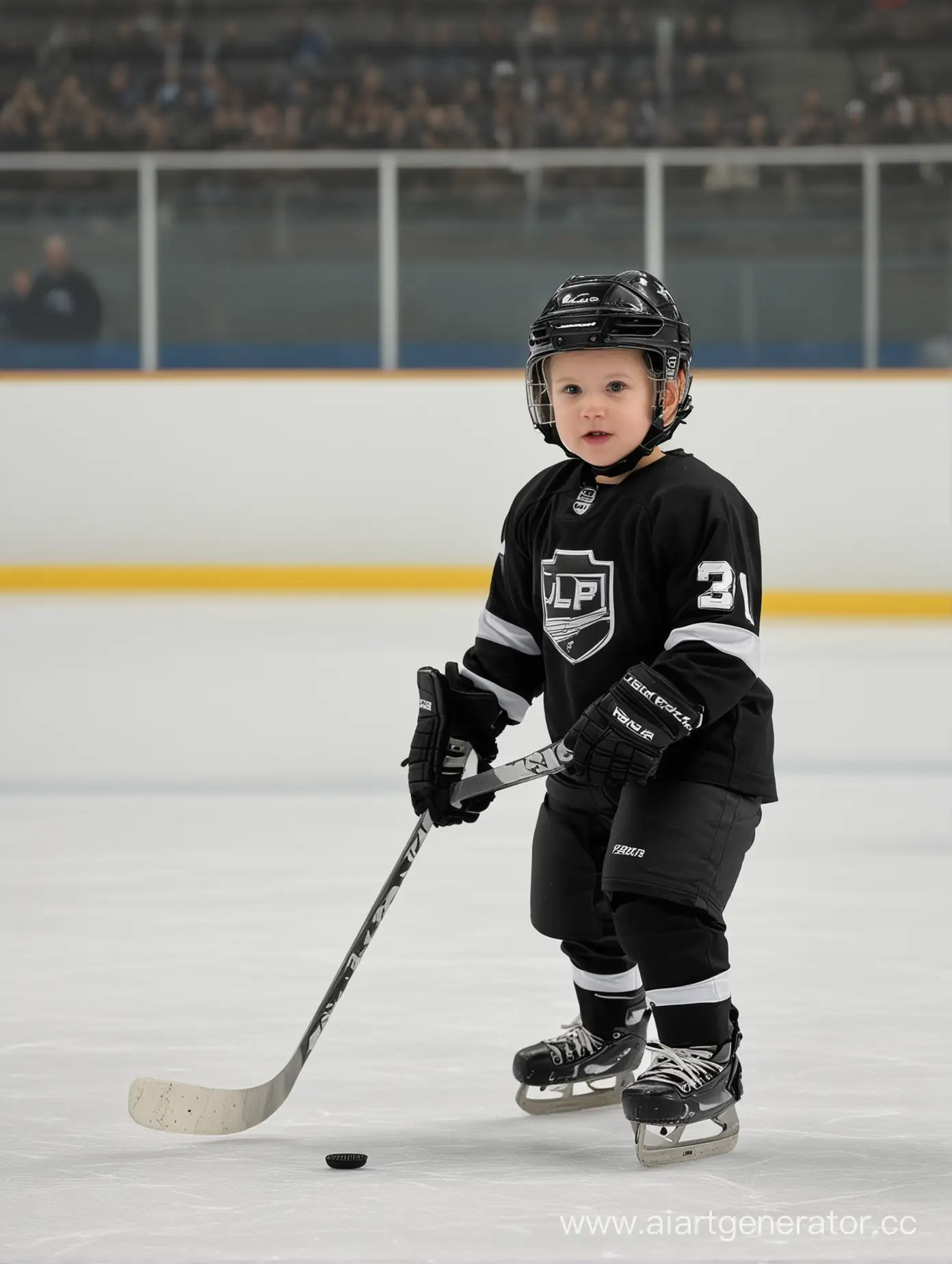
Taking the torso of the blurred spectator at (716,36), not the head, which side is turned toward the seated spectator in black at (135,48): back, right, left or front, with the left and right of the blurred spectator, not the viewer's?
right

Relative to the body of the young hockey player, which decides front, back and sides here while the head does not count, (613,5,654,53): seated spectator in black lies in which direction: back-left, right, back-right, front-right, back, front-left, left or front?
back-right

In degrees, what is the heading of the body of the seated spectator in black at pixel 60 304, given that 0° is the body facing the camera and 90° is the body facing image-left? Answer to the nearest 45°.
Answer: approximately 0°

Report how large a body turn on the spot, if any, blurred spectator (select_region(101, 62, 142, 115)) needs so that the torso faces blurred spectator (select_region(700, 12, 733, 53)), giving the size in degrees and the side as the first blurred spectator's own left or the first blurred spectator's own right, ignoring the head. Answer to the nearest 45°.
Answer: approximately 90° to the first blurred spectator's own left

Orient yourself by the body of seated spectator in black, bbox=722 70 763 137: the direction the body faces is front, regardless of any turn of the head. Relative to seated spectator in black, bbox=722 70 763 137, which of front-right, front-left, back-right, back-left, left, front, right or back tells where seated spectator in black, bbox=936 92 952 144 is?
left

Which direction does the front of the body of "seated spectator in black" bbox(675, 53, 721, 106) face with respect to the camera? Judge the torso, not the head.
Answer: toward the camera

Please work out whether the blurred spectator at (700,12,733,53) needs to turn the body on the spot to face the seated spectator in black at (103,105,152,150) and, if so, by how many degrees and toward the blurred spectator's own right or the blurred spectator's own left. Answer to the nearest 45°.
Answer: approximately 90° to the blurred spectator's own right

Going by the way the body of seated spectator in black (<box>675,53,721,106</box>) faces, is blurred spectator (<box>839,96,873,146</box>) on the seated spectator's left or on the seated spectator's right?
on the seated spectator's left

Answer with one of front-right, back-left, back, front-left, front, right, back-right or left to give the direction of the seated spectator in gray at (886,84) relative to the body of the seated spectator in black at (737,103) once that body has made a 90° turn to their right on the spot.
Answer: back

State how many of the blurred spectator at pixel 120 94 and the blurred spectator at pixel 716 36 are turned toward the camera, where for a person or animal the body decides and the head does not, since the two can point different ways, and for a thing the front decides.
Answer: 2

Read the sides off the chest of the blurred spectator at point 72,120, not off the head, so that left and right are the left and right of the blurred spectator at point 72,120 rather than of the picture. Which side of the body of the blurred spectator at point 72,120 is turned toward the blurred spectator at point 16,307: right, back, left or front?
front

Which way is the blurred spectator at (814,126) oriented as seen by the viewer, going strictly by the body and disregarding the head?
toward the camera

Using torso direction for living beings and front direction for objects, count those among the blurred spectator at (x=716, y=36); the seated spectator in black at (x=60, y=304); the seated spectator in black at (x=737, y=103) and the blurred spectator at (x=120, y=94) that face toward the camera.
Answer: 4

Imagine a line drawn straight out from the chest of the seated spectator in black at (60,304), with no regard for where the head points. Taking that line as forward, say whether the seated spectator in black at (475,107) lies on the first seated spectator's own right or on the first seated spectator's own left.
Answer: on the first seated spectator's own left

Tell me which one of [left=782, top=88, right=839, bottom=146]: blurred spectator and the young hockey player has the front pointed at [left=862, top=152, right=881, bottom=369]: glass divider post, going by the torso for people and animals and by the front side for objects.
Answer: the blurred spectator
